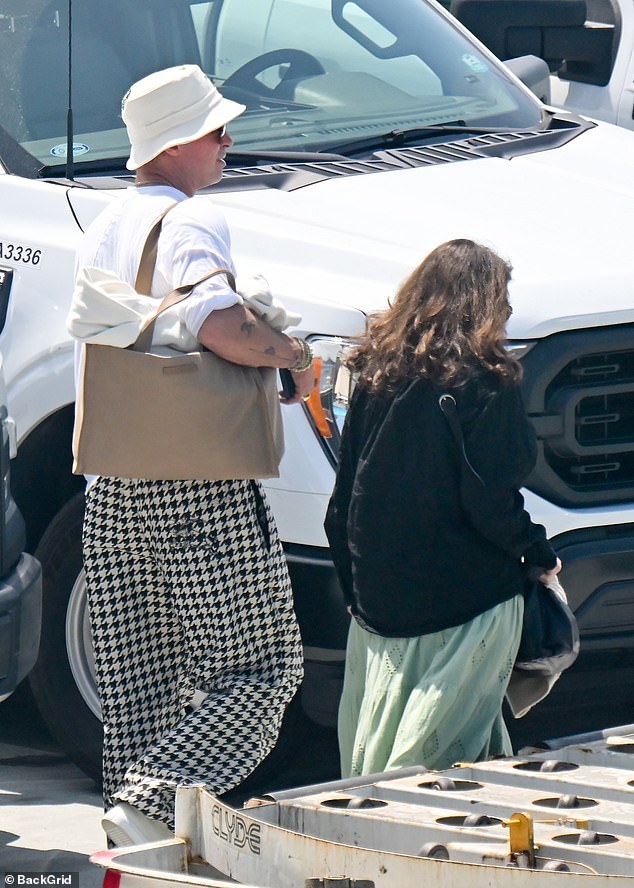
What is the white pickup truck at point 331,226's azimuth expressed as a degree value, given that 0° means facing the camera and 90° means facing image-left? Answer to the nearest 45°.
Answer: approximately 315°

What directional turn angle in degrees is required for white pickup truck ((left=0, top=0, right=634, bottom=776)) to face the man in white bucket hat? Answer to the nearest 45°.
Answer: approximately 45° to its right

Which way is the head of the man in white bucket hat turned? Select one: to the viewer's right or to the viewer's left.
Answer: to the viewer's right

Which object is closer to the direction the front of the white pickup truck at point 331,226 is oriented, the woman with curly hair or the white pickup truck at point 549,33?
the woman with curly hair

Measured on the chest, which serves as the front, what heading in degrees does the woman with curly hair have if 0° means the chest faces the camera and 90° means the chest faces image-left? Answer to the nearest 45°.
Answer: approximately 225°

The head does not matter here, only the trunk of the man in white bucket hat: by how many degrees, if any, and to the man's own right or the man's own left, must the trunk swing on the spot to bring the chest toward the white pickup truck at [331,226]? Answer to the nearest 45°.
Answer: approximately 45° to the man's own left

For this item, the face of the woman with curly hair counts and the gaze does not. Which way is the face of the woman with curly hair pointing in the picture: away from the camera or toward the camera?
away from the camera

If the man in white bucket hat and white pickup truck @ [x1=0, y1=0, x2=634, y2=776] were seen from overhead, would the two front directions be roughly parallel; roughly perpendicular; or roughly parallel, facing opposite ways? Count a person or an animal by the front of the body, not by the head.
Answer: roughly perpendicular

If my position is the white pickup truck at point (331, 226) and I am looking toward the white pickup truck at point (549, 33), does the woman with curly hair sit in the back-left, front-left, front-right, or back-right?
back-right
